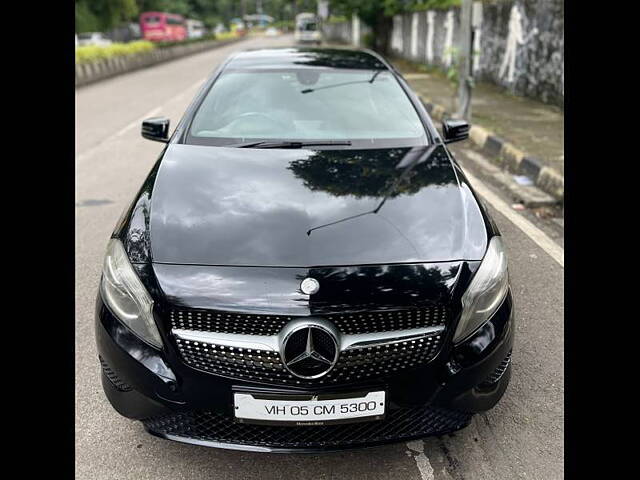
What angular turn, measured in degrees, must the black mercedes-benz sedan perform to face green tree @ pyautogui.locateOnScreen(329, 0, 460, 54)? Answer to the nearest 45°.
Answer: approximately 180°

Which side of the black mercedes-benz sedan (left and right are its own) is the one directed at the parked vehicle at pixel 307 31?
back

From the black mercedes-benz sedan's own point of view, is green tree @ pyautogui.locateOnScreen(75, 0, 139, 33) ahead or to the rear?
to the rear

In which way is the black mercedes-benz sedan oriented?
toward the camera

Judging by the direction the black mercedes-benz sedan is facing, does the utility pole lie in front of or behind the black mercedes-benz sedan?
behind
